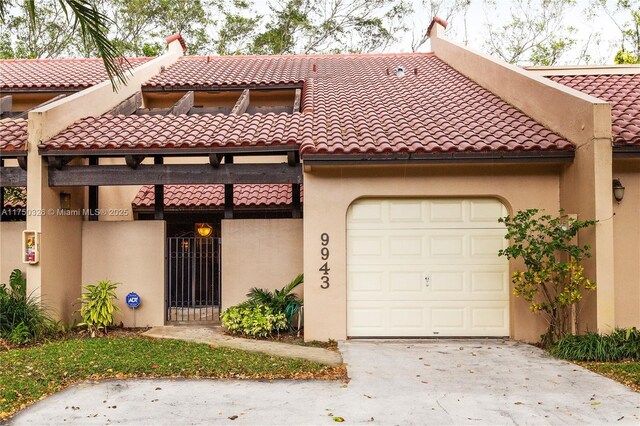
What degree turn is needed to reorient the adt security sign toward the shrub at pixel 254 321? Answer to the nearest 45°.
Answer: approximately 45° to its left

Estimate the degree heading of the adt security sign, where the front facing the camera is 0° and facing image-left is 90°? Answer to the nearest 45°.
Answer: approximately 0°

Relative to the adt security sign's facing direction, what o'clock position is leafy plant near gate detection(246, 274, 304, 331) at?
The leafy plant near gate is roughly at 10 o'clock from the adt security sign.

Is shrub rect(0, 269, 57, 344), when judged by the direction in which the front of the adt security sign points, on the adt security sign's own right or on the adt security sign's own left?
on the adt security sign's own right

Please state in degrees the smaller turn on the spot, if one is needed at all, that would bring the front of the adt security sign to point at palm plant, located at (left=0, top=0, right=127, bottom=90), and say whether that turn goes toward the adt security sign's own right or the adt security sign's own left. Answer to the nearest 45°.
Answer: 0° — it already faces it

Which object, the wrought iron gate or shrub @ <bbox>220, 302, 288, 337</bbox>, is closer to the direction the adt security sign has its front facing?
the shrub

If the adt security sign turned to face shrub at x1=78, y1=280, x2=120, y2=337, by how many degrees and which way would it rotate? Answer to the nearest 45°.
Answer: approximately 45° to its right

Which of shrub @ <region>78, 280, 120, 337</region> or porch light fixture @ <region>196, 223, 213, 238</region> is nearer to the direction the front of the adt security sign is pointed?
the shrub
